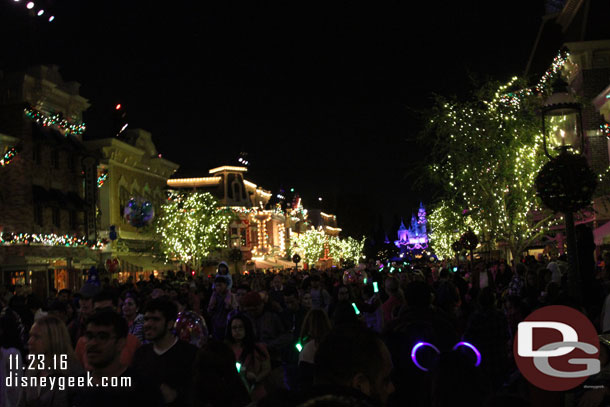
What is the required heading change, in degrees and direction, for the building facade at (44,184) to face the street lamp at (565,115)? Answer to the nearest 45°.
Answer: approximately 45° to its right

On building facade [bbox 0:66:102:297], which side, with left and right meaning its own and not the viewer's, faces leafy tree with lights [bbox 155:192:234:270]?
left

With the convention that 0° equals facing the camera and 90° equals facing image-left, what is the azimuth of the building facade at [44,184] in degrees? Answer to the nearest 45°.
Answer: approximately 315°

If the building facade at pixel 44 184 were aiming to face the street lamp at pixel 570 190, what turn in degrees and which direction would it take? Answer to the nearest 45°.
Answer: approximately 45° to its right
